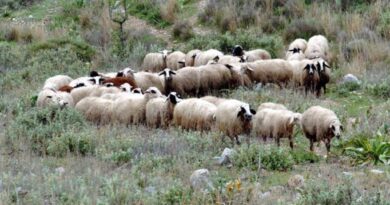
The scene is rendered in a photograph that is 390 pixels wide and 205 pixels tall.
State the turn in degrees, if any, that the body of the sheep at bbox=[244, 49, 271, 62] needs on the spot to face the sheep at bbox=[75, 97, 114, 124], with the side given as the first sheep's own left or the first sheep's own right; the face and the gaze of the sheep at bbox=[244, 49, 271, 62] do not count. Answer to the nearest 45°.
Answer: approximately 45° to the first sheep's own left

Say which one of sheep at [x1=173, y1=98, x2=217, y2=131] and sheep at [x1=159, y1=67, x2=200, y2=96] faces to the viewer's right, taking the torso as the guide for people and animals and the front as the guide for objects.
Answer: sheep at [x1=173, y1=98, x2=217, y2=131]

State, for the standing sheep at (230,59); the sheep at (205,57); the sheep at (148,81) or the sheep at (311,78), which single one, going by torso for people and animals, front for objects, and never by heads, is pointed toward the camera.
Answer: the sheep at (311,78)

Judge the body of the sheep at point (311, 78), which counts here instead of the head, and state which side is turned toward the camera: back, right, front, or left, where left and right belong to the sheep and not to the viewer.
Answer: front

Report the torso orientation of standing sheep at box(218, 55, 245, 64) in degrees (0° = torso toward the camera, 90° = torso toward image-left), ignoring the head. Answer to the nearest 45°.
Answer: approximately 270°

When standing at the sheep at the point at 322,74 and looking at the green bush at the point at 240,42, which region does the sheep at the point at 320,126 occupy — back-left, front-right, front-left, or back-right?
back-left

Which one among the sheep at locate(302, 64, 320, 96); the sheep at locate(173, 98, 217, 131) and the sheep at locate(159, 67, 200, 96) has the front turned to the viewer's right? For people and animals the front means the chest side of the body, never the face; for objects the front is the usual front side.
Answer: the sheep at locate(173, 98, 217, 131)
